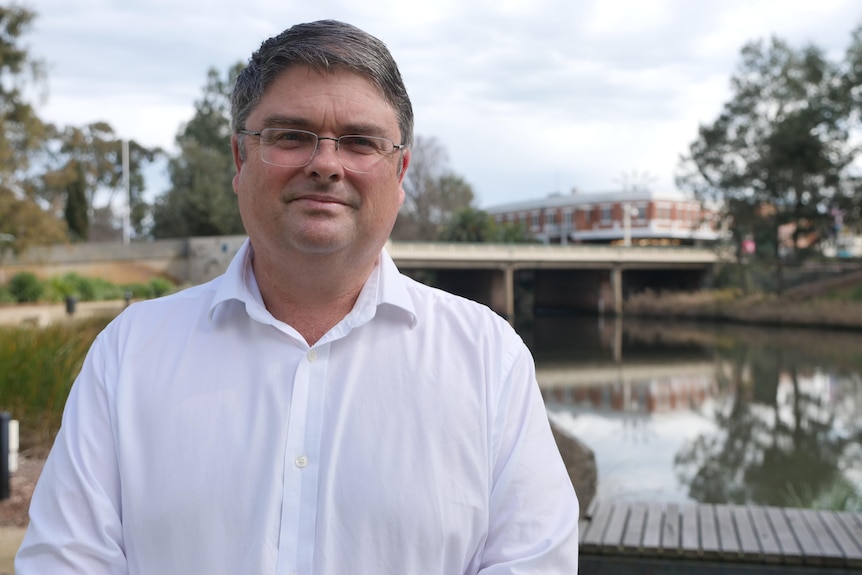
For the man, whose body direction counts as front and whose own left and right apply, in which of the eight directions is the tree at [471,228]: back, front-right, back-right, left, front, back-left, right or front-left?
back

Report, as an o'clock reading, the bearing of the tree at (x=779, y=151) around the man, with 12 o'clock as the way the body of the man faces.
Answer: The tree is roughly at 7 o'clock from the man.

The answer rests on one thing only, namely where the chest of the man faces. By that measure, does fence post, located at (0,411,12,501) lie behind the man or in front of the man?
behind

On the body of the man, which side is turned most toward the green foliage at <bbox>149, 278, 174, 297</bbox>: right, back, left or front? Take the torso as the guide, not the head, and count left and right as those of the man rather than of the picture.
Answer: back

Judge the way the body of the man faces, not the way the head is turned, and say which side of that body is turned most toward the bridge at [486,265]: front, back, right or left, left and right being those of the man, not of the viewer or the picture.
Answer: back

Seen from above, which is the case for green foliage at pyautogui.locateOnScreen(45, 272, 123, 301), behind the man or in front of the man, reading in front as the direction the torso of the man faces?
behind

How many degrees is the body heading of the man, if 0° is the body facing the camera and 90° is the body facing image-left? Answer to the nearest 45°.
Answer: approximately 0°

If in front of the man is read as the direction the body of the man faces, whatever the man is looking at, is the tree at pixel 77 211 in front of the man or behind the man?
behind
